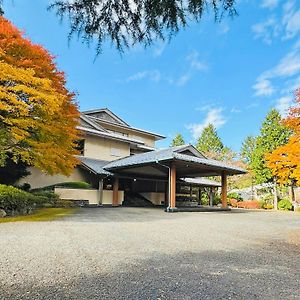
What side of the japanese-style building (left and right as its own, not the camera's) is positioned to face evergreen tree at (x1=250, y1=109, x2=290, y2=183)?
left

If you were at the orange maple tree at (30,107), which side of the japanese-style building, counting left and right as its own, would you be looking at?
right

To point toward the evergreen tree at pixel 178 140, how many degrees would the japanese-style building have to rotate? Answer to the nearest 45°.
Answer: approximately 135° to its left

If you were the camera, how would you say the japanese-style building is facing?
facing the viewer and to the right of the viewer

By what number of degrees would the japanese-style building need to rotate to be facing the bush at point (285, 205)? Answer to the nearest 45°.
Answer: approximately 45° to its left
